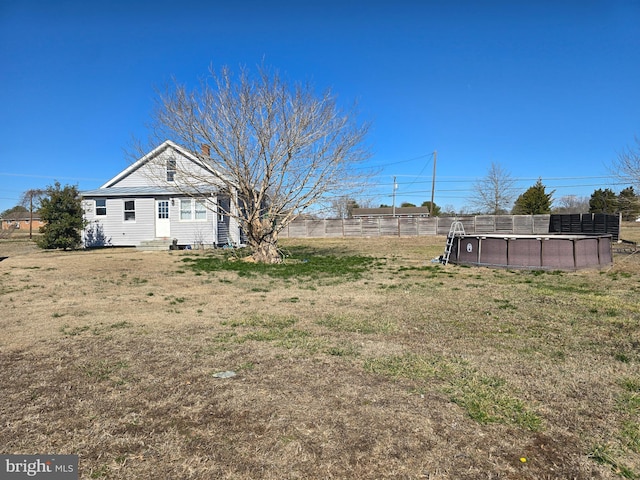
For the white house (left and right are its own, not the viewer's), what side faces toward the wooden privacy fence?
left

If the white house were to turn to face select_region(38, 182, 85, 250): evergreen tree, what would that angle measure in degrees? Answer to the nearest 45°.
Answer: approximately 90° to its right

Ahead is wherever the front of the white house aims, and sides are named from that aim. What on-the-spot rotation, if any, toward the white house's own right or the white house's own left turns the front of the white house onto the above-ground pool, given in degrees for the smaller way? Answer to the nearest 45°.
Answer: approximately 45° to the white house's own left

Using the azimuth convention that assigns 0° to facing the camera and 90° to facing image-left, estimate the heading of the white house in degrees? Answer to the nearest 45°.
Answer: approximately 0°
